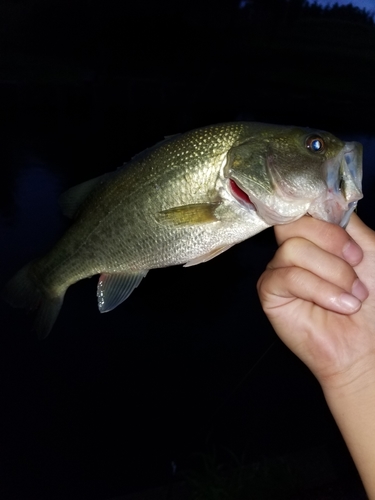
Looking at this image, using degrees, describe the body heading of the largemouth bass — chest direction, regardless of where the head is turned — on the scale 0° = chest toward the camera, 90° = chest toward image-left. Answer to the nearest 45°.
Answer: approximately 270°
